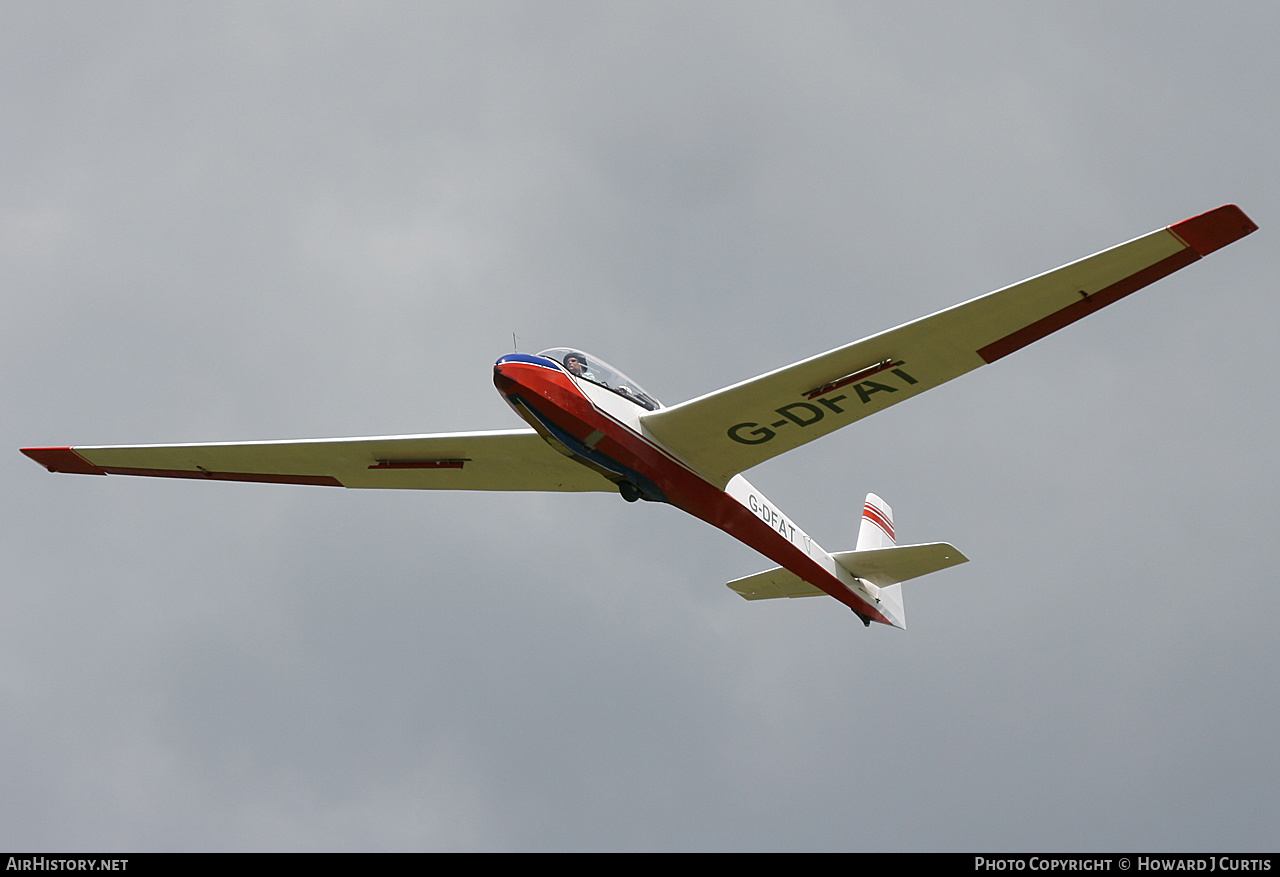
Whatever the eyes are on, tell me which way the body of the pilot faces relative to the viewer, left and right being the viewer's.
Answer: facing the viewer and to the left of the viewer

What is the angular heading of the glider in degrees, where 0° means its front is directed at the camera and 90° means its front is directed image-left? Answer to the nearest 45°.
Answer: approximately 45°
